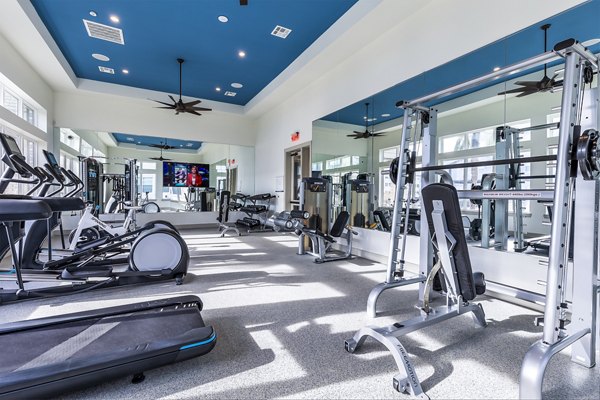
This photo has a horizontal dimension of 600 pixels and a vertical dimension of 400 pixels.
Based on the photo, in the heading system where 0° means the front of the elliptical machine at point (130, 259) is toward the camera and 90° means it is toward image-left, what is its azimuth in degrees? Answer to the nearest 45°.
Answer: approximately 90°

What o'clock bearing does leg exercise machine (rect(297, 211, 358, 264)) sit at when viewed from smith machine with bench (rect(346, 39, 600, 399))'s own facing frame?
The leg exercise machine is roughly at 3 o'clock from the smith machine with bench.

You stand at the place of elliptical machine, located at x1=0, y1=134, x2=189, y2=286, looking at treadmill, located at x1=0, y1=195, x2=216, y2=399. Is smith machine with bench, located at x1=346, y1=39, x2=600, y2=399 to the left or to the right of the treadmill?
left

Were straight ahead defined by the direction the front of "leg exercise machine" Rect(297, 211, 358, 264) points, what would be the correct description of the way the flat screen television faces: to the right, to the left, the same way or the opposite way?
to the left

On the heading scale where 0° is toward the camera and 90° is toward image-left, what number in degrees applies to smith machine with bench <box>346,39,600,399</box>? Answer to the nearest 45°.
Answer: approximately 45°

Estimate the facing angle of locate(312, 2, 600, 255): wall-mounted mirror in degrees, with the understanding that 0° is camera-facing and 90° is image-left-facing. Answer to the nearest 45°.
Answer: approximately 45°
